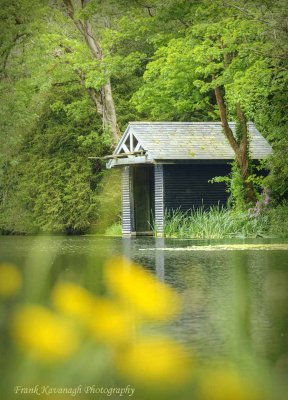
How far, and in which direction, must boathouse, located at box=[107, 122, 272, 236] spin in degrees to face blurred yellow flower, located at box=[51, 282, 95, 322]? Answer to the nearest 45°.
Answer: approximately 45° to its left

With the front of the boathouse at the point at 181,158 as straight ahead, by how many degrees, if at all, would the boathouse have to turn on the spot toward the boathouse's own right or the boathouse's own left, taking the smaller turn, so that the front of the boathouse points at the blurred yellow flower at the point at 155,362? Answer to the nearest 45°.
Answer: approximately 45° to the boathouse's own left

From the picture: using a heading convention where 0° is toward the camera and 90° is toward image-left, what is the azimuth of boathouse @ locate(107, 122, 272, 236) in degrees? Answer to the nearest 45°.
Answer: approximately 45°

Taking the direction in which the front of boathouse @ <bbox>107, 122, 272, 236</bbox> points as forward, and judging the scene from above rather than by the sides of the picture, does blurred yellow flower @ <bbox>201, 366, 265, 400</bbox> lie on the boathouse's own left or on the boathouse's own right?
on the boathouse's own left

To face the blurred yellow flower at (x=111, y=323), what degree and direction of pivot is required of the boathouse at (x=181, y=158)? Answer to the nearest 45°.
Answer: approximately 45° to its left
